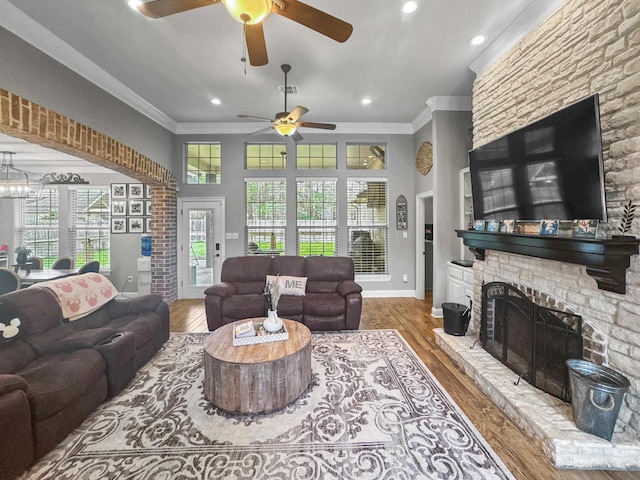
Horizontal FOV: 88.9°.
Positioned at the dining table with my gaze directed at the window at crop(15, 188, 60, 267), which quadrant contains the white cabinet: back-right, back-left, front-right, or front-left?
back-right

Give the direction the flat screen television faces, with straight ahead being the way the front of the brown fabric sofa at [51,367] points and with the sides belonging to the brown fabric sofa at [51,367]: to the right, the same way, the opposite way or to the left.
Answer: the opposite way

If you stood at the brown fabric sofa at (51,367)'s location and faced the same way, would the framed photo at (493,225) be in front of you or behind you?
in front

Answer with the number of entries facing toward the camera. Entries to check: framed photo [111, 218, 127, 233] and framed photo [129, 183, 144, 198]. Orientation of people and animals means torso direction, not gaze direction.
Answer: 2

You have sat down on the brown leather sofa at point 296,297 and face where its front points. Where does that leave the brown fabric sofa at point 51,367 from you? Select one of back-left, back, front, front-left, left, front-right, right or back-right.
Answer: front-right

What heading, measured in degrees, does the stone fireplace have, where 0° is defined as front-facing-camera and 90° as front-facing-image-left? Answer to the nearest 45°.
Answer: approximately 45°

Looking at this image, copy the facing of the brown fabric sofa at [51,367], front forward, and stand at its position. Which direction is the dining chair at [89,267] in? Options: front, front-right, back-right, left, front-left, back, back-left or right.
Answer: back-left

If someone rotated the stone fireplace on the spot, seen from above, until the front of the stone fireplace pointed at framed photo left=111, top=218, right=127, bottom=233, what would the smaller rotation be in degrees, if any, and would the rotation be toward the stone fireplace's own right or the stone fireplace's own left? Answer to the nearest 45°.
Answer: approximately 45° to the stone fireplace's own right

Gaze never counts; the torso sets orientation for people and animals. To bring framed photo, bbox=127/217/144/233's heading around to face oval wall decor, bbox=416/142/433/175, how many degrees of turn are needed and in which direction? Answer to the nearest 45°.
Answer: approximately 45° to its left

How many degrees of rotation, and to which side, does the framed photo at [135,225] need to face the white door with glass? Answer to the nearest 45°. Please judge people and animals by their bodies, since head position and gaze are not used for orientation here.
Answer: approximately 45° to its left

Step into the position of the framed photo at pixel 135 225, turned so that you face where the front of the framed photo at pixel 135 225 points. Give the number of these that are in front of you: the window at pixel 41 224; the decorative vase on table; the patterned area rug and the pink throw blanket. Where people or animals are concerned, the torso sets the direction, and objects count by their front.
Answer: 3

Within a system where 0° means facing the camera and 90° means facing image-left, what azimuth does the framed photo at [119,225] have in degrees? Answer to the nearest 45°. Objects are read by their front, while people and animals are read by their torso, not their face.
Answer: approximately 0°
